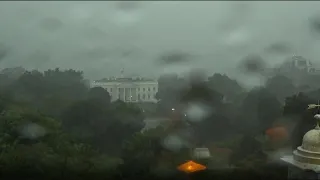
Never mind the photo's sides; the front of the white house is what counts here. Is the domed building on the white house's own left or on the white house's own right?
on the white house's own left

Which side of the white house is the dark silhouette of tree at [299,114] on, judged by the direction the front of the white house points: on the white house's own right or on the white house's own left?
on the white house's own left

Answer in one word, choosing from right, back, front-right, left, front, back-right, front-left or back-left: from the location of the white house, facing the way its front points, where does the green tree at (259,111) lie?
left

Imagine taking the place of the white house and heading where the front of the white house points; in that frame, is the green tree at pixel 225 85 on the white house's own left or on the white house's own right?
on the white house's own left

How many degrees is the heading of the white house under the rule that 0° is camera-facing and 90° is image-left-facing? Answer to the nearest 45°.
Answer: approximately 0°

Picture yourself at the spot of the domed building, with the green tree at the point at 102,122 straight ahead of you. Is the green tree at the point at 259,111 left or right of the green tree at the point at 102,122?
right
